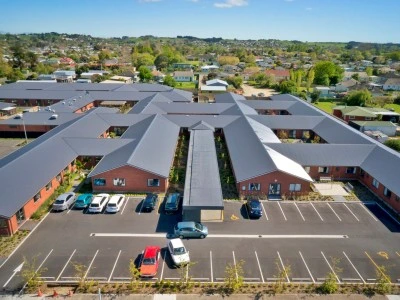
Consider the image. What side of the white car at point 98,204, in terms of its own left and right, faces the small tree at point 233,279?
right

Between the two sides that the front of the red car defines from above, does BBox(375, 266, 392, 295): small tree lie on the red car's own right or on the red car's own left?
on the red car's own left

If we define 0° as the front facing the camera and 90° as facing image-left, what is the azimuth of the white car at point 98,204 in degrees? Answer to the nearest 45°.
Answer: approximately 225°

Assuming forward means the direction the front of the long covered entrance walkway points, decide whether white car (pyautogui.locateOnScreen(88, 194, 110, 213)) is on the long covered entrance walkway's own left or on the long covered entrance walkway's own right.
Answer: on the long covered entrance walkway's own right

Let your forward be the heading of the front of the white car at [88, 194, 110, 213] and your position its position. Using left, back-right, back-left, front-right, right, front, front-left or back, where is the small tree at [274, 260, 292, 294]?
right

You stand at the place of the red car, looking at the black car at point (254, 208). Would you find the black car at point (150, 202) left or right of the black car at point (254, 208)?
left

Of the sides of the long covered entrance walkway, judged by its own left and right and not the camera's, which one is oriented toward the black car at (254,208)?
left

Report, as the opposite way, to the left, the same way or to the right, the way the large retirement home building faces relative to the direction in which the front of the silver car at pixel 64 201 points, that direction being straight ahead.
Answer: the opposite way

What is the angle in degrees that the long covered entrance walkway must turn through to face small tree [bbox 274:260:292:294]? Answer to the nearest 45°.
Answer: approximately 45° to its left

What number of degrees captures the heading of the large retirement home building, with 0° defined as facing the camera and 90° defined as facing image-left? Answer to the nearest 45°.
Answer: approximately 0°

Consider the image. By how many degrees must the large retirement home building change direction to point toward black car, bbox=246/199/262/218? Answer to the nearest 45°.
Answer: approximately 45° to its left

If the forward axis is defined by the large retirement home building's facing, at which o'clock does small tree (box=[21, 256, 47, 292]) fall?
The small tree is roughly at 1 o'clock from the large retirement home building.

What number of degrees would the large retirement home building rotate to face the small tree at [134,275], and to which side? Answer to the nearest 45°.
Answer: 0° — it already faces it

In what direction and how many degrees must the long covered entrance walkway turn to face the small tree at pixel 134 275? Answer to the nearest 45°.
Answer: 0° — it already faces it
